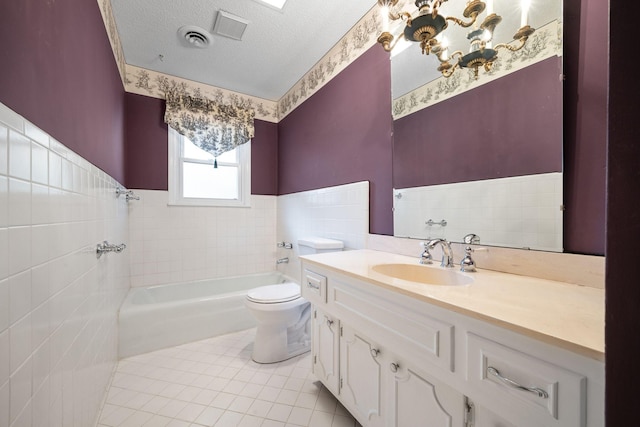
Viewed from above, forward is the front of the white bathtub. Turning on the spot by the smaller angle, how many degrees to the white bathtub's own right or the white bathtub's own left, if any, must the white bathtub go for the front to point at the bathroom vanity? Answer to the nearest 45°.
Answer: approximately 45° to the white bathtub's own left

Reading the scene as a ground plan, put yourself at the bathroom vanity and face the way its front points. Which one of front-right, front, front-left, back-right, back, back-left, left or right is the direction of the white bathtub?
front-right

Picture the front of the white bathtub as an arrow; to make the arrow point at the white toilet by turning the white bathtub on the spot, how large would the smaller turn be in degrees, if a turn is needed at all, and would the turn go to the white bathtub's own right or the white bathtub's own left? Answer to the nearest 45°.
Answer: approximately 45° to the white bathtub's own left

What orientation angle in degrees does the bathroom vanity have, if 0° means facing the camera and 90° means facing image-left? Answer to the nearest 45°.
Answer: approximately 45°

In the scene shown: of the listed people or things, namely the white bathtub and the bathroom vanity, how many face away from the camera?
0

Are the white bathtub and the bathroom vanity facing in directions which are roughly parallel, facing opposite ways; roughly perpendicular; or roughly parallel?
roughly perpendicular

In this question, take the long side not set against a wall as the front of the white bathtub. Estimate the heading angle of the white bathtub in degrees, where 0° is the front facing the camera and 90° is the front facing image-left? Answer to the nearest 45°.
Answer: approximately 0°

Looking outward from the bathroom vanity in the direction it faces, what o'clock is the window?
The window is roughly at 2 o'clock from the bathroom vanity.
